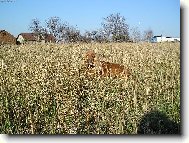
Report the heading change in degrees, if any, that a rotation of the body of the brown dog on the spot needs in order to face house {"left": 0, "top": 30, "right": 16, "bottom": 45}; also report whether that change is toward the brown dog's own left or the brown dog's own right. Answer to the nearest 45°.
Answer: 0° — it already faces it

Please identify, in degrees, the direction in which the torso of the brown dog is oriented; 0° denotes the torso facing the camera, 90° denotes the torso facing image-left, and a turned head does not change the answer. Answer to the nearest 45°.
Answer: approximately 90°

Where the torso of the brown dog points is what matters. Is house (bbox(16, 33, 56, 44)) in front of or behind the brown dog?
in front

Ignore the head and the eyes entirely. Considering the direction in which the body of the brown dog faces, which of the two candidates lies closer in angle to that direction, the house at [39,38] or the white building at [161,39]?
the house
